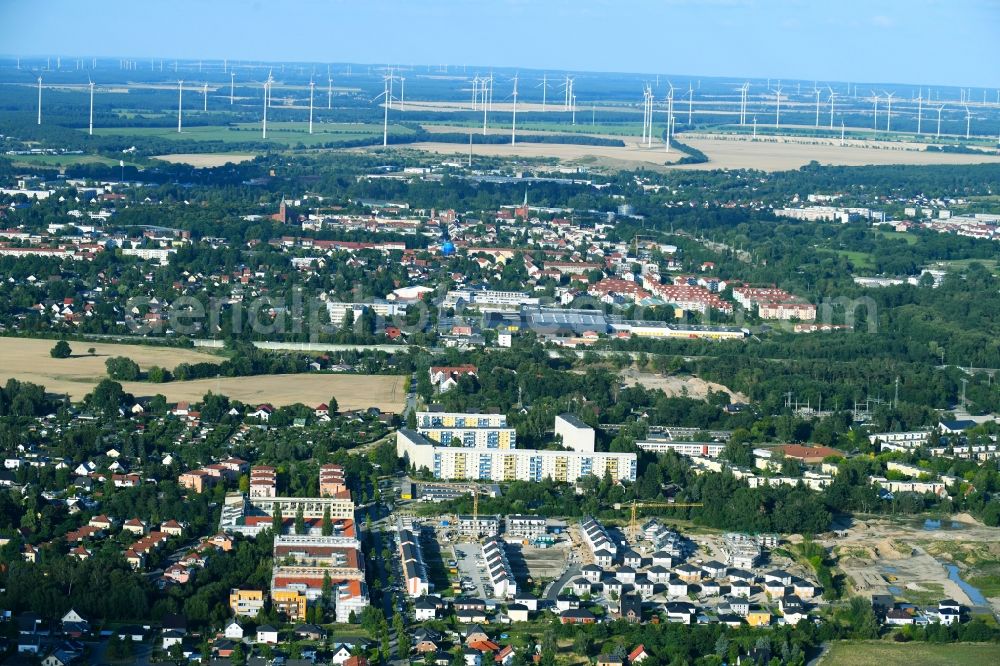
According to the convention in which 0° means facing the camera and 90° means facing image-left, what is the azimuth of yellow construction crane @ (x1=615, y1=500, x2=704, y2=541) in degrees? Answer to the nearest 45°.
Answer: approximately 270°

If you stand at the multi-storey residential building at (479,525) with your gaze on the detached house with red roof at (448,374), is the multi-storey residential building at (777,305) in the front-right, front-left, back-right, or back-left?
front-right

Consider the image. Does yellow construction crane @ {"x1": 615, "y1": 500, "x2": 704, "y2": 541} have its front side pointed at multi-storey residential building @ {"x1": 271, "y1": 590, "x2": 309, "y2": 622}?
no

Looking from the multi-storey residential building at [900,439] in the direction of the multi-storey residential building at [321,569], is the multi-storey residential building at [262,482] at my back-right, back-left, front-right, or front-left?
front-right

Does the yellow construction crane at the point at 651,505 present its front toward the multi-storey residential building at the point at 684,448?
no

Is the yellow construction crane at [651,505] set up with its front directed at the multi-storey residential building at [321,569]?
no

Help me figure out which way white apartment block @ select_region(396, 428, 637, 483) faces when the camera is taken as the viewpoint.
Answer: facing the viewer

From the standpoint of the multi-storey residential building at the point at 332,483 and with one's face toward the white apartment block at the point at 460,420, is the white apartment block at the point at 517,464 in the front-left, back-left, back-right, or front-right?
front-right

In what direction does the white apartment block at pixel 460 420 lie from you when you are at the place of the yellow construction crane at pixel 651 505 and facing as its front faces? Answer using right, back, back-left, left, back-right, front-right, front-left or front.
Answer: back-left

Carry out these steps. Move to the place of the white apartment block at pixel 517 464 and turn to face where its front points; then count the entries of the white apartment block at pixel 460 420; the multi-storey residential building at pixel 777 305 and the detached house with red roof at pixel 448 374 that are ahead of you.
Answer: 0

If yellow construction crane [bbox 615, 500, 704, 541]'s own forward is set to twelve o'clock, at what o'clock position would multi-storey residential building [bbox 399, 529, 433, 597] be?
The multi-storey residential building is roughly at 4 o'clock from the yellow construction crane.

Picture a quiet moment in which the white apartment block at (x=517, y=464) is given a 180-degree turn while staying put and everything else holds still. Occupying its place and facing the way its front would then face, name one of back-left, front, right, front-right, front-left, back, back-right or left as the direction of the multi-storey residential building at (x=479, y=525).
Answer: back

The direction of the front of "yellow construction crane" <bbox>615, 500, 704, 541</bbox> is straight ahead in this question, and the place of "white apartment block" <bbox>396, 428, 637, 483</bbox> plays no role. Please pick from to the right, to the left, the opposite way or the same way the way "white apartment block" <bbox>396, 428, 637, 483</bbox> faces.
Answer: to the right
